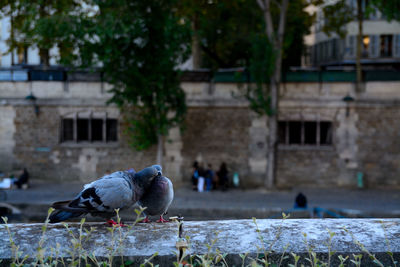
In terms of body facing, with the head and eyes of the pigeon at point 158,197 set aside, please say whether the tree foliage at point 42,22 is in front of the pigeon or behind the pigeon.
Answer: behind

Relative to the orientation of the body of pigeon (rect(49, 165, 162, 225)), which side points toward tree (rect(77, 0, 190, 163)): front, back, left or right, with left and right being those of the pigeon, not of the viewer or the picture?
left

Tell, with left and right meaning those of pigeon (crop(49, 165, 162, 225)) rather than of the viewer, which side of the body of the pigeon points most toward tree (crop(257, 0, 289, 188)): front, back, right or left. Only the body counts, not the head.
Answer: left

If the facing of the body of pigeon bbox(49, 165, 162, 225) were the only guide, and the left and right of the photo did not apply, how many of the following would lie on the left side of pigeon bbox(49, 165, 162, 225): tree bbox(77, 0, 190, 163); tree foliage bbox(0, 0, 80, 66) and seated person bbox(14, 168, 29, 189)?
3

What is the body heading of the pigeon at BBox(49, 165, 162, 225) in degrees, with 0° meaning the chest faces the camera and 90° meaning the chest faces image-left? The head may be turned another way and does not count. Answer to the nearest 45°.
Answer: approximately 270°

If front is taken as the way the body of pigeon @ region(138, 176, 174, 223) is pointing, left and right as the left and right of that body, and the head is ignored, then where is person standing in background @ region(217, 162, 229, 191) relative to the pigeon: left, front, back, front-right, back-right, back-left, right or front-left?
back-left

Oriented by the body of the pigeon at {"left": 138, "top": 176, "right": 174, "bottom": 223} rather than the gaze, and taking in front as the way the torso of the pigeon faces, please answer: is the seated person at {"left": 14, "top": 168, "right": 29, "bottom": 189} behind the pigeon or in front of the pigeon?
behind

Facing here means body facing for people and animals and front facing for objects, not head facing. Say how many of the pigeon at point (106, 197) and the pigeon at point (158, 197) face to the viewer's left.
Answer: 0

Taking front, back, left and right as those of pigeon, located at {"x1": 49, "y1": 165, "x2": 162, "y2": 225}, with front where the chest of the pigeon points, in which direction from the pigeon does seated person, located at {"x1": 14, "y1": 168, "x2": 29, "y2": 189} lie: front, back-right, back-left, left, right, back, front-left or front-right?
left
